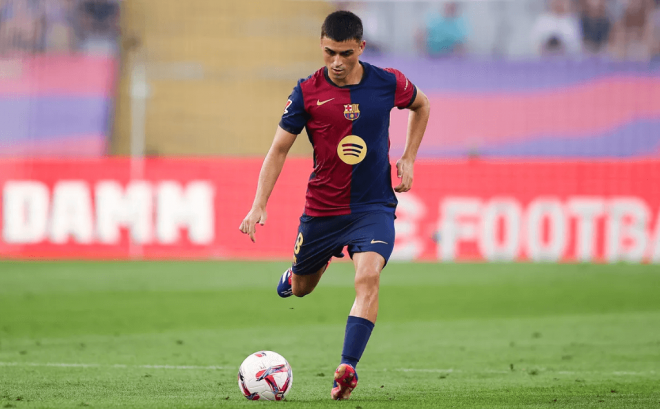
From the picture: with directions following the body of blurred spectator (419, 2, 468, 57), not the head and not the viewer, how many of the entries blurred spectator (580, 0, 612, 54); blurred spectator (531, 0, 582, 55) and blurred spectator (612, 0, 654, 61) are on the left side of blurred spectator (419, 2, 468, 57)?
3

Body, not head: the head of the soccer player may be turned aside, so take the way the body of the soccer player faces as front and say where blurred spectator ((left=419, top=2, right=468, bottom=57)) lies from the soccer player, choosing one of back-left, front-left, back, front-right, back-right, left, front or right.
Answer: back

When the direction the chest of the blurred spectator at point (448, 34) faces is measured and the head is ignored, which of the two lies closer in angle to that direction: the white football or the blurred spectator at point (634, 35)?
the white football

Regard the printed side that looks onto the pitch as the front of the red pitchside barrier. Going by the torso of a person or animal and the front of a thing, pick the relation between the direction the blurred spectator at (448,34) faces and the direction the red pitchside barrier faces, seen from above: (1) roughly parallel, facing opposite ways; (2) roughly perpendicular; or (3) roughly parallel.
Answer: roughly parallel

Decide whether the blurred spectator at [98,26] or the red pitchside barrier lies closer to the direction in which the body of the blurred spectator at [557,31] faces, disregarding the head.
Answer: the red pitchside barrier

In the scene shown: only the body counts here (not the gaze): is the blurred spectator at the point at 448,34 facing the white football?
yes

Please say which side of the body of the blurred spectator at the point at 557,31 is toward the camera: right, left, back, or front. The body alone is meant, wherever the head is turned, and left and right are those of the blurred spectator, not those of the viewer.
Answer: front

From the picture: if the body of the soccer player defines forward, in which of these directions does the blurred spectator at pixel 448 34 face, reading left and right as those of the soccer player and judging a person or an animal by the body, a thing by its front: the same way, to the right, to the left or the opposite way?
the same way

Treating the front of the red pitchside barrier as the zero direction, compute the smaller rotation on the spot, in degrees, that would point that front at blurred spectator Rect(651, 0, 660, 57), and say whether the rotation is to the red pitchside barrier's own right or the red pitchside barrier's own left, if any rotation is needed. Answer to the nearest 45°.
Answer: approximately 135° to the red pitchside barrier's own left

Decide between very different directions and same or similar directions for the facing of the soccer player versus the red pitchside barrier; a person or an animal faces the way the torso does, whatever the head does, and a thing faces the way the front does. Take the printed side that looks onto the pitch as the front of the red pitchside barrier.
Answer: same or similar directions

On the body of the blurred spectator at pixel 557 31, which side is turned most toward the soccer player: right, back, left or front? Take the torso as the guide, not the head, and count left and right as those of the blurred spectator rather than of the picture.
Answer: front

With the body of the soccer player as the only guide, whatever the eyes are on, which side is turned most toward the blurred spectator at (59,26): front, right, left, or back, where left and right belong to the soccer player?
back

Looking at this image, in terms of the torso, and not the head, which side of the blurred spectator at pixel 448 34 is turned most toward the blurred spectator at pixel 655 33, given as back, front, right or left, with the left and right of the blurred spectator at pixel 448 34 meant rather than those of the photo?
left

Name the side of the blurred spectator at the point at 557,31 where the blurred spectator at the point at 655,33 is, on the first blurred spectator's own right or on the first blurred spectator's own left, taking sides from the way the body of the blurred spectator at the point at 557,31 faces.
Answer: on the first blurred spectator's own left

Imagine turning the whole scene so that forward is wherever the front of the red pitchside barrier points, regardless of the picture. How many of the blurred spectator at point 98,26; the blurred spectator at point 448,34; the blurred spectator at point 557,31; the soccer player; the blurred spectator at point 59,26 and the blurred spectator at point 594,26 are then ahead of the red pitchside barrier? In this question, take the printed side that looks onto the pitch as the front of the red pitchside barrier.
1

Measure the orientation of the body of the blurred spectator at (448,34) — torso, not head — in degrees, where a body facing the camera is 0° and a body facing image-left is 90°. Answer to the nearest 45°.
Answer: approximately 0°

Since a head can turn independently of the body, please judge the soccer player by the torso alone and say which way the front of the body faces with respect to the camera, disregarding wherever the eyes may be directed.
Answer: toward the camera

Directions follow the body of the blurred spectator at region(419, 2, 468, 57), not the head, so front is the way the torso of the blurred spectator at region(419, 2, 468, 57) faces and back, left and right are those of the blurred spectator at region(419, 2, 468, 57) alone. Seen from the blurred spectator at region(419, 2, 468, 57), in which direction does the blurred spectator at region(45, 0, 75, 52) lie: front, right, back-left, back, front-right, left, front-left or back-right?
right

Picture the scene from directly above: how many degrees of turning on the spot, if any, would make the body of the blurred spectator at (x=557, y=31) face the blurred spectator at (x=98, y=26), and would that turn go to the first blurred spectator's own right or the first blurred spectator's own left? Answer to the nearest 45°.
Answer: approximately 90° to the first blurred spectator's own right

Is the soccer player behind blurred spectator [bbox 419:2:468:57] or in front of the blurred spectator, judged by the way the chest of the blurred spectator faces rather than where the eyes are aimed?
in front

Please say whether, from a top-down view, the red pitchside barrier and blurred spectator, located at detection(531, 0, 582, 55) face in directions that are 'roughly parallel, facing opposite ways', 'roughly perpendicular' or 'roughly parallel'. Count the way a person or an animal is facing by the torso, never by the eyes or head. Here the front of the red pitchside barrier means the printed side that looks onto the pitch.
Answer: roughly parallel

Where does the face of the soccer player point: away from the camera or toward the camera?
toward the camera
